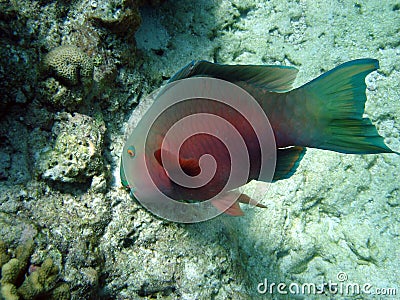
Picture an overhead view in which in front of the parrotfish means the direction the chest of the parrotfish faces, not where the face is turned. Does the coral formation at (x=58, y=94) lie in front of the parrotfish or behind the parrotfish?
in front

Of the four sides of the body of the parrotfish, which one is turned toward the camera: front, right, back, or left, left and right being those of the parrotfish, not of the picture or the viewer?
left

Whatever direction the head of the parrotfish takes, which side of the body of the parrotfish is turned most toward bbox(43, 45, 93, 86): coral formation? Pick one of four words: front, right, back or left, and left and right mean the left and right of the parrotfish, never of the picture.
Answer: front

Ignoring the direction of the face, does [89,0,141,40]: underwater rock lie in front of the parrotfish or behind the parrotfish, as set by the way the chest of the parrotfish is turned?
in front
